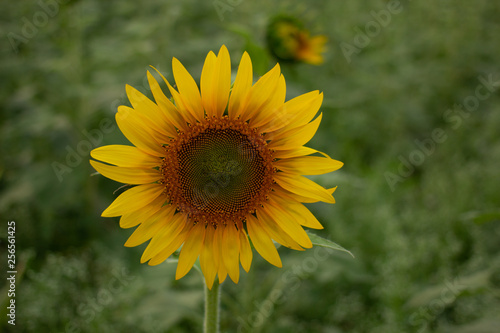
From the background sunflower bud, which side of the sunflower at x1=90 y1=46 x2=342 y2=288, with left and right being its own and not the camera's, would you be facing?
back

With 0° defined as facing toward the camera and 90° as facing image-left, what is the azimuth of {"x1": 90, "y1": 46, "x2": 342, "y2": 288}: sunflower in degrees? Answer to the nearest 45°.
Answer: approximately 0°
